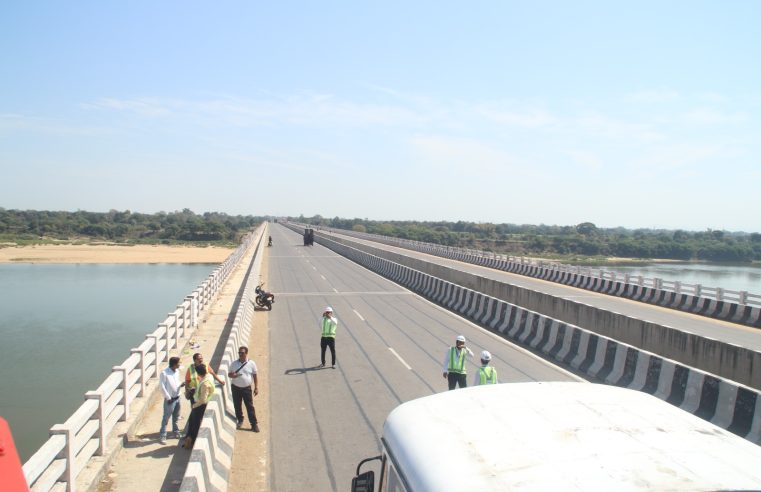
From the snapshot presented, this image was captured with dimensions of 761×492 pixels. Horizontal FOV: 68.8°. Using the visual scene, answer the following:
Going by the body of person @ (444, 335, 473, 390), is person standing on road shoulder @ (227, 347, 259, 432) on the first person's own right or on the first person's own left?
on the first person's own right

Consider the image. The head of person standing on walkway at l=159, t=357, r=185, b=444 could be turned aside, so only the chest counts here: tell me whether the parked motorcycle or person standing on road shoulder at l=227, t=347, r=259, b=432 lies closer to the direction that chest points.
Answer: the person standing on road shoulder

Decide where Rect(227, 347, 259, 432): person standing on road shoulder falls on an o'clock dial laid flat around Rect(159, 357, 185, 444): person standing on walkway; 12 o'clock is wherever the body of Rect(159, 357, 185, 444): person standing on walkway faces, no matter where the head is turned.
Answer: Rect(227, 347, 259, 432): person standing on road shoulder is roughly at 10 o'clock from Rect(159, 357, 185, 444): person standing on walkway.

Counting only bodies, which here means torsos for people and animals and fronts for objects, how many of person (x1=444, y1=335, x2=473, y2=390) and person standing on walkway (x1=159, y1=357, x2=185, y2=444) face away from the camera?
0

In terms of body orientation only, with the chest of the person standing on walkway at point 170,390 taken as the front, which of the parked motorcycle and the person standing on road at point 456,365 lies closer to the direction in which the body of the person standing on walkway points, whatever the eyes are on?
the person standing on road

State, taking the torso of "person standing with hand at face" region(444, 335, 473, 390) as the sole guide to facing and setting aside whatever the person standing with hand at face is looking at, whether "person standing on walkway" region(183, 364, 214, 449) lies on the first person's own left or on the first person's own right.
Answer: on the first person's own right

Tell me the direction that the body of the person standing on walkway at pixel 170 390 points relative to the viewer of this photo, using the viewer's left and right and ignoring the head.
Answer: facing the viewer and to the right of the viewer
